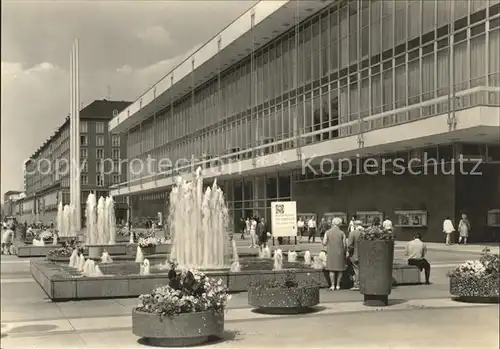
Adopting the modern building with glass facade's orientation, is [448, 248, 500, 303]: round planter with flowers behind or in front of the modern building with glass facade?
in front

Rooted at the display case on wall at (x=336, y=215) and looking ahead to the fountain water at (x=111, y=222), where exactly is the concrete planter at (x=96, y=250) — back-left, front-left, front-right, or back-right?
front-left

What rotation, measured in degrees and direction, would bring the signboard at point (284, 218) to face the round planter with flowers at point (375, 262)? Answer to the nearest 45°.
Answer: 0° — it already faces it

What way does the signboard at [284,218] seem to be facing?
toward the camera

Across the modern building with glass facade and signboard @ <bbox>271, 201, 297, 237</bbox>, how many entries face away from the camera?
0

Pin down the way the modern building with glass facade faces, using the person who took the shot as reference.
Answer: facing the viewer and to the left of the viewer

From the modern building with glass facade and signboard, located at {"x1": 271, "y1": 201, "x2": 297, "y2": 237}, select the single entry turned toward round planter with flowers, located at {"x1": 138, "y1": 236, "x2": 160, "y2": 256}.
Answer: the modern building with glass facade

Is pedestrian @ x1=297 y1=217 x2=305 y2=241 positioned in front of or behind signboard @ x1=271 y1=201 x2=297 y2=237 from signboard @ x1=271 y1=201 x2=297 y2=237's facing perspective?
behind

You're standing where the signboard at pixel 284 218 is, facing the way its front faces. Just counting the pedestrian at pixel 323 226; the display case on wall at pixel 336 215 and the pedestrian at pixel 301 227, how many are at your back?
3

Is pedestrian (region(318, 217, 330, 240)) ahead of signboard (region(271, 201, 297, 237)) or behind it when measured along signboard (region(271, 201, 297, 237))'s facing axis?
behind

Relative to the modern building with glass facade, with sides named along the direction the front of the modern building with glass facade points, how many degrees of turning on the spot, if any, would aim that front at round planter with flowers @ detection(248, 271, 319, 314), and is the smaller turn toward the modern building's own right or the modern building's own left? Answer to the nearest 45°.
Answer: approximately 45° to the modern building's own left

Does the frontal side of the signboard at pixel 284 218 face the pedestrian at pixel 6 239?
no
